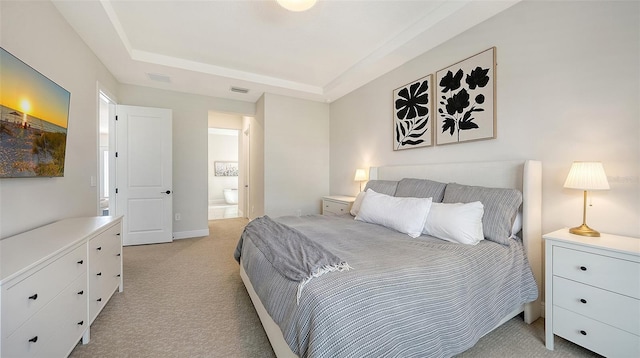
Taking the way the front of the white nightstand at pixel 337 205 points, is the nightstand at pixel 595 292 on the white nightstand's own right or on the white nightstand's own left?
on the white nightstand's own left

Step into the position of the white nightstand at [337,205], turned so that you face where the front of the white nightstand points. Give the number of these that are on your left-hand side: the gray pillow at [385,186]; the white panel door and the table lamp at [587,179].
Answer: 2

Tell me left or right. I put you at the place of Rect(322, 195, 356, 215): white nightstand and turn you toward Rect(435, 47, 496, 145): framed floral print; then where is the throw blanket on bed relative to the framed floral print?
right

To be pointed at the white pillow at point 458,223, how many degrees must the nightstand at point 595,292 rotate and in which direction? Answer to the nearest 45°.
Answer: approximately 45° to its right
